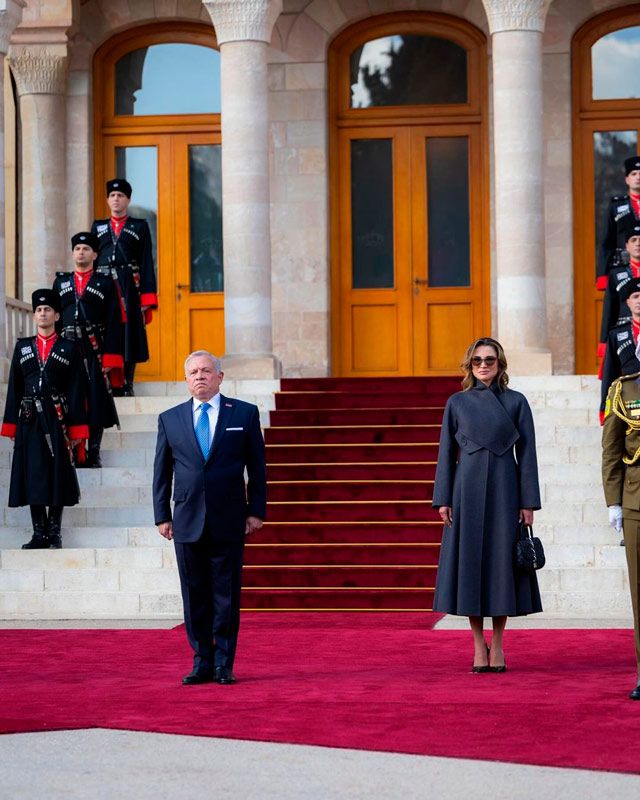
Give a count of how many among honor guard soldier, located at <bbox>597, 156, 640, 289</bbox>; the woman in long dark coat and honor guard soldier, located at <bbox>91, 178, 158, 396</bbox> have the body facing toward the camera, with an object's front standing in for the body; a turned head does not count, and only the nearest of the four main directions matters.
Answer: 3

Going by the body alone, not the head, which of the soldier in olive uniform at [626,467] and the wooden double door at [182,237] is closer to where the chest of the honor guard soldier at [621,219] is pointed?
the soldier in olive uniform

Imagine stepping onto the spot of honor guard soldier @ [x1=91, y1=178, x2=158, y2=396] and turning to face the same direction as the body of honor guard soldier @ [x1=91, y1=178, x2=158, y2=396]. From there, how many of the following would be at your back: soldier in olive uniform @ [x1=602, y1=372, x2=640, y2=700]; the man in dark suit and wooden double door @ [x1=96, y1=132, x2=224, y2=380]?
1

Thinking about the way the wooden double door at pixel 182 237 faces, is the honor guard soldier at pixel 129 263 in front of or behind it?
in front
